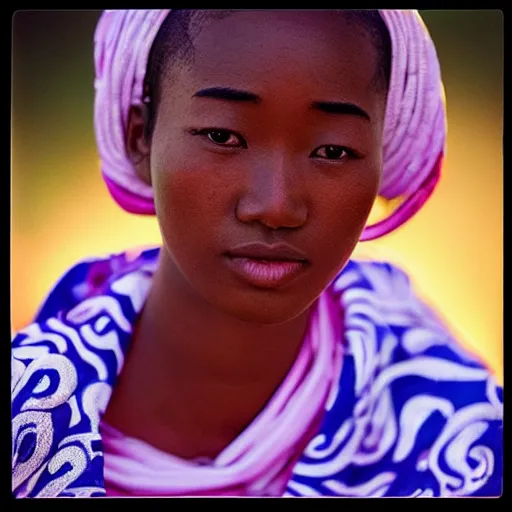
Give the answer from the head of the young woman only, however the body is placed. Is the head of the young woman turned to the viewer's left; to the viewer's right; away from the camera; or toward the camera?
toward the camera

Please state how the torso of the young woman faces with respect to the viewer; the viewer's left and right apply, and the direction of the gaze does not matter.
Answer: facing the viewer
